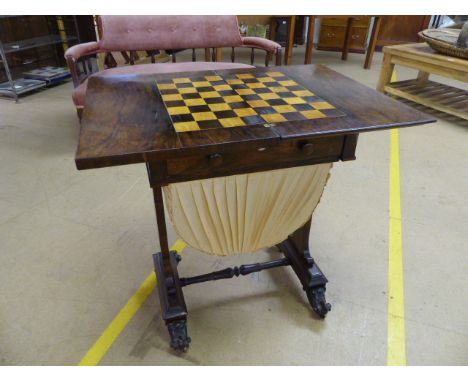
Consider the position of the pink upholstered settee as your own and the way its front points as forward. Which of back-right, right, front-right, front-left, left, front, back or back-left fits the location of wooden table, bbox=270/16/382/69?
back-left

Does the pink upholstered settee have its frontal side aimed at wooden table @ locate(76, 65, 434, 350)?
yes

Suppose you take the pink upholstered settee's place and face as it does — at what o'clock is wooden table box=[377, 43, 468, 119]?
The wooden table is roughly at 9 o'clock from the pink upholstered settee.

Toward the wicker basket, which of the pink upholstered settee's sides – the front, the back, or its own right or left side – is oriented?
left

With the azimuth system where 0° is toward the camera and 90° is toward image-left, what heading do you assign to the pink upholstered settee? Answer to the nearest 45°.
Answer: approximately 0°

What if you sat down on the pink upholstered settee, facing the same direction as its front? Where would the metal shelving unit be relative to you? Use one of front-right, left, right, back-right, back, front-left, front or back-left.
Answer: back-right

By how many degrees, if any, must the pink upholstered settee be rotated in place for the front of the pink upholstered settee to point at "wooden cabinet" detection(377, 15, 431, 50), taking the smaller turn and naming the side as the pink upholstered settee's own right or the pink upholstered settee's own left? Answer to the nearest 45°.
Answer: approximately 135° to the pink upholstered settee's own left

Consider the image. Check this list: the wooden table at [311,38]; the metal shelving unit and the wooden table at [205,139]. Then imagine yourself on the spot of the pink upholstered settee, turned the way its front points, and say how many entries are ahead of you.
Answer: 1

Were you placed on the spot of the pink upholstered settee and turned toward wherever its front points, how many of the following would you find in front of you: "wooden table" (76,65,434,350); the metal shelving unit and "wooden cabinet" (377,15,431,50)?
1
